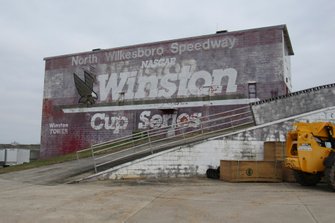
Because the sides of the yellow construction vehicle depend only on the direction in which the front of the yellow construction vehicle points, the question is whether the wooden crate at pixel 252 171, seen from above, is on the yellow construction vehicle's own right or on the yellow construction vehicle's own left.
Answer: on the yellow construction vehicle's own left
